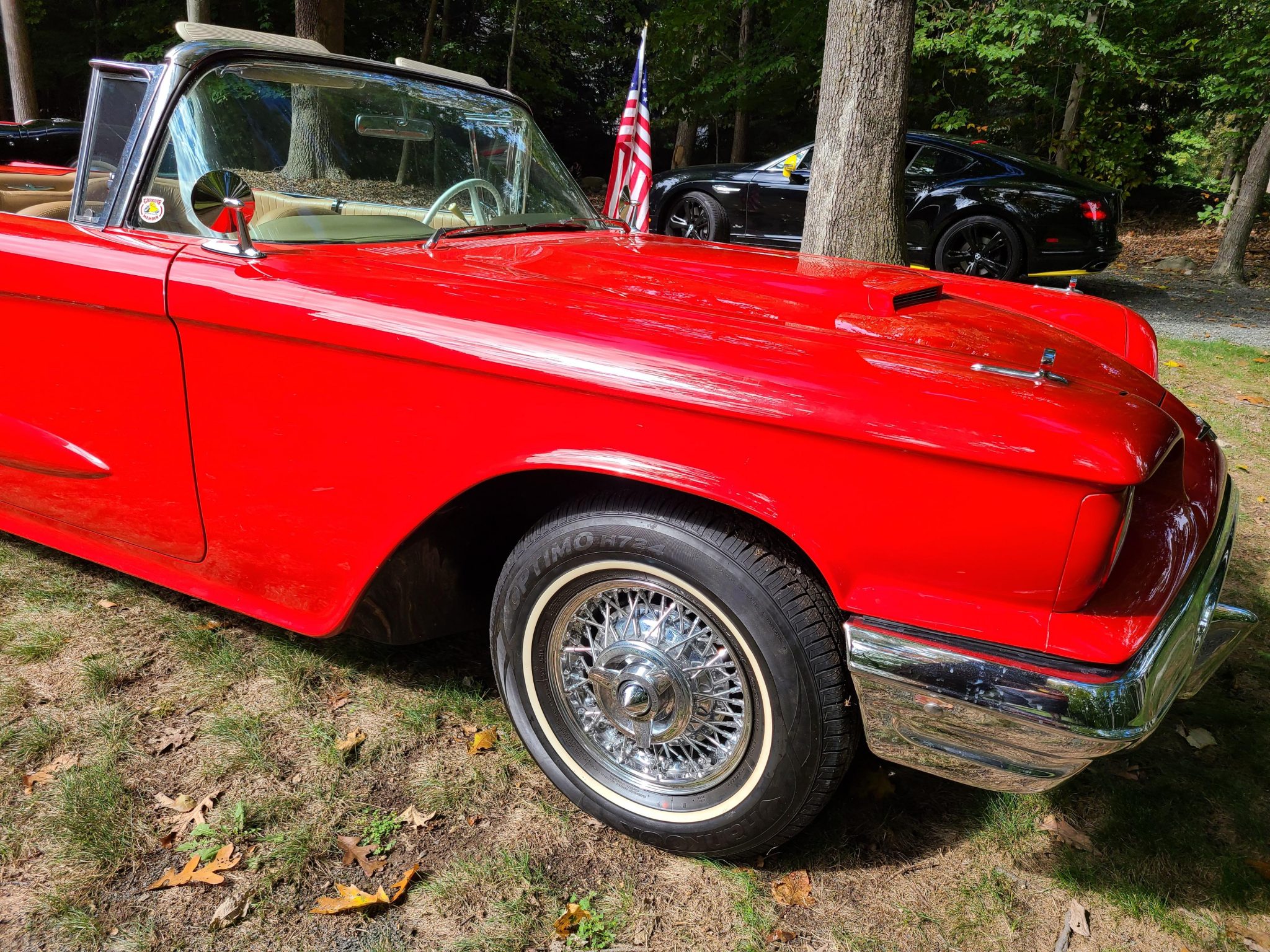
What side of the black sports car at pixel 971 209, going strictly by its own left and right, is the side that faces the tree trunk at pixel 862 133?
left

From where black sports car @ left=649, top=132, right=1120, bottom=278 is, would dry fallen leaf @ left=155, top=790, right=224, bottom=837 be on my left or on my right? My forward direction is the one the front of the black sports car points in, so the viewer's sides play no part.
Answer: on my left

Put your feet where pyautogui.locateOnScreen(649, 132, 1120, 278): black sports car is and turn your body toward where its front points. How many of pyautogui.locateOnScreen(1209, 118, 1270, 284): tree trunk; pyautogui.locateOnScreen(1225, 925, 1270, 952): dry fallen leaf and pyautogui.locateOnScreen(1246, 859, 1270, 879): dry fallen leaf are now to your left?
2

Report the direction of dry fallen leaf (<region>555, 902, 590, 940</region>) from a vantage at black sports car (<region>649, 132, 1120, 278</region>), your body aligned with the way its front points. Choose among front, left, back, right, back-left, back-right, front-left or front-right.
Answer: left

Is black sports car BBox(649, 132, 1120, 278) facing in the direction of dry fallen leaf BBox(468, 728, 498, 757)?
no

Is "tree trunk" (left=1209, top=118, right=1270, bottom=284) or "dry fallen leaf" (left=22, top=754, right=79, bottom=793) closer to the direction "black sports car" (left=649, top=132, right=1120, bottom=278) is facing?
the dry fallen leaf

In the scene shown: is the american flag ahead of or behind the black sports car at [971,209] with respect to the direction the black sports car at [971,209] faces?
ahead

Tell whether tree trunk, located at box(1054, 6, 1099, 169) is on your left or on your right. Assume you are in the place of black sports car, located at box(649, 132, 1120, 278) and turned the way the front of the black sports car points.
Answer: on your right

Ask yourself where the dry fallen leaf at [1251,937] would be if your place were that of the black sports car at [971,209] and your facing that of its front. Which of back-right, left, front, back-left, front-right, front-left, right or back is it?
left

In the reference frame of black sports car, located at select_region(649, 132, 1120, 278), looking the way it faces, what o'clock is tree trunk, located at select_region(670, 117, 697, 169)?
The tree trunk is roughly at 2 o'clock from the black sports car.

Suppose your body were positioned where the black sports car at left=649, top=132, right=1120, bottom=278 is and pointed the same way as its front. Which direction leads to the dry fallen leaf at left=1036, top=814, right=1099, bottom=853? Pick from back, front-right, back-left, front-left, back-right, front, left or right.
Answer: left

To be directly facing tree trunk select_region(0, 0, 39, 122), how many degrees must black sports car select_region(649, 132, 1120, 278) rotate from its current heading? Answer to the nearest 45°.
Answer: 0° — it already faces it

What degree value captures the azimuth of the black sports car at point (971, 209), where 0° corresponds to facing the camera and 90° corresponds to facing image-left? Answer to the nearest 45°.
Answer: approximately 90°

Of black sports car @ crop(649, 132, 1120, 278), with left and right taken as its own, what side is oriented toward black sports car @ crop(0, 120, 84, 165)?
front

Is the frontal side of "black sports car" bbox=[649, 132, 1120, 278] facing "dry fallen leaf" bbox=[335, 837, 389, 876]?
no

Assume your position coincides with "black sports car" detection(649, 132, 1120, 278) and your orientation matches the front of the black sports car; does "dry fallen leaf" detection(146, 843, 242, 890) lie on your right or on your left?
on your left

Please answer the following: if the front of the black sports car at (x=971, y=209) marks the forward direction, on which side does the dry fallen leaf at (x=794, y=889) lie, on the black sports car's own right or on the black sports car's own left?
on the black sports car's own left

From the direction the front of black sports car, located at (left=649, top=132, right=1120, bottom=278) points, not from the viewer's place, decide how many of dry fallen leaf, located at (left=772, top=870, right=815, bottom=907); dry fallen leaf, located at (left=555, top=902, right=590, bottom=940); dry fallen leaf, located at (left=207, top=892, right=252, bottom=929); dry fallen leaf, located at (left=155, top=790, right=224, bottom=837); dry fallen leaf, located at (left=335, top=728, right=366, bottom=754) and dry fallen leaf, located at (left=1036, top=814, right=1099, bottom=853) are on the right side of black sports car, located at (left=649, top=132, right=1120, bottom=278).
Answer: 0

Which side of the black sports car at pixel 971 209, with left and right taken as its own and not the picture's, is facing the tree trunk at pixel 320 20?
front
